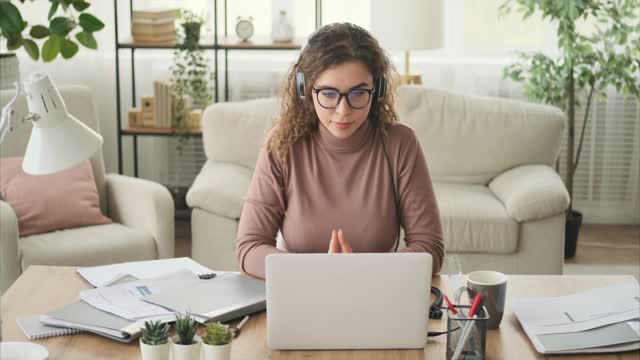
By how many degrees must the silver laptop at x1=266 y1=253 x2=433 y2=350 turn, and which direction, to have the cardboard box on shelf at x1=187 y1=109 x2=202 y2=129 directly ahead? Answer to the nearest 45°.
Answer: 0° — it already faces it

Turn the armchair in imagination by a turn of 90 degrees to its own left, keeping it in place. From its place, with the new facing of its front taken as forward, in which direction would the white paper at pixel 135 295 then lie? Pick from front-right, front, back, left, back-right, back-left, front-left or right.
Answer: back-right

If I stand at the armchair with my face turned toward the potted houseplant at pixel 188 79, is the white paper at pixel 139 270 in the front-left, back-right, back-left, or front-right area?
back-right

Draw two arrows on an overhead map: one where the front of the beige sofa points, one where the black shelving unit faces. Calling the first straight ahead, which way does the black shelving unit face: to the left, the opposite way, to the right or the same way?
the same way

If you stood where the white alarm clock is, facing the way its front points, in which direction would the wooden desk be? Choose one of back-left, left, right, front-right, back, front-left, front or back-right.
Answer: front

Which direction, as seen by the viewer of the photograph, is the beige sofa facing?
facing the viewer

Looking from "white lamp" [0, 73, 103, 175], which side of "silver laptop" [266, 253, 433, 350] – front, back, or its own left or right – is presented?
left

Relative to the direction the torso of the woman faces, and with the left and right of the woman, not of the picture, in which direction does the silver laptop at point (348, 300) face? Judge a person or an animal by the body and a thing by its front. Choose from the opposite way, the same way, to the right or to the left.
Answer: the opposite way

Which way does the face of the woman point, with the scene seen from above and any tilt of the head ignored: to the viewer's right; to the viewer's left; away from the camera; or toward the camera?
toward the camera

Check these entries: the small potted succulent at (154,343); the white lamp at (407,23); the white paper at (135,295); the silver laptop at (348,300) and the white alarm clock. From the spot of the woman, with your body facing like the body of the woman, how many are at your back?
2

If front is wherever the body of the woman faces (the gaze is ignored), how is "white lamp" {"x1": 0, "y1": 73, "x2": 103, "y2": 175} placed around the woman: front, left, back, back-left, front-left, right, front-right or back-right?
front-right

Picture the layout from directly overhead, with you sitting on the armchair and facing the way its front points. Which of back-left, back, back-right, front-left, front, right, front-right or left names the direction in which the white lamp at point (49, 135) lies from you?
front-right

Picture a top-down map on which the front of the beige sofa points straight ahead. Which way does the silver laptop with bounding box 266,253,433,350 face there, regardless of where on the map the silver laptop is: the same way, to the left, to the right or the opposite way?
the opposite way

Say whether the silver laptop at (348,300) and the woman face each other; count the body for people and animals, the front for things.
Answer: yes

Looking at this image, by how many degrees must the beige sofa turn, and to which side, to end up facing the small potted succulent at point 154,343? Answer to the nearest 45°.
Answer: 0° — it already faces it

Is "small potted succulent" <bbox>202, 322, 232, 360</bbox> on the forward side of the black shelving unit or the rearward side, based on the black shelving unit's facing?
on the forward side

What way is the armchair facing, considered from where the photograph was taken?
facing the viewer and to the right of the viewer

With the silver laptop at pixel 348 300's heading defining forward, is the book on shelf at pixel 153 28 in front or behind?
in front
